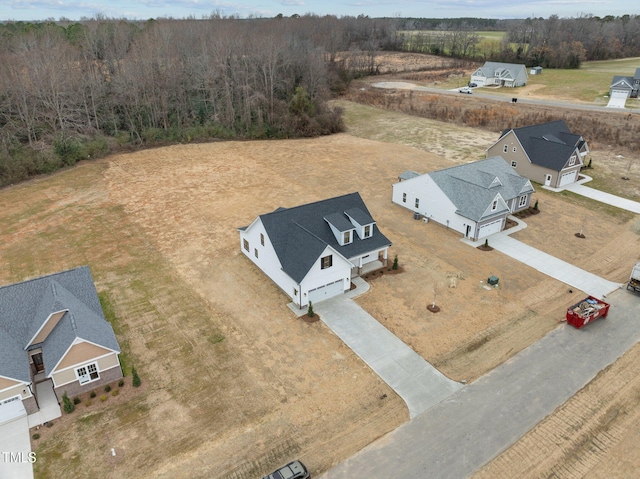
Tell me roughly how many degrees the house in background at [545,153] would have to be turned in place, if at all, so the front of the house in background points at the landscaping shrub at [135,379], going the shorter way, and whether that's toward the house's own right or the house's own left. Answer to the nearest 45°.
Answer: approximately 45° to the house's own right

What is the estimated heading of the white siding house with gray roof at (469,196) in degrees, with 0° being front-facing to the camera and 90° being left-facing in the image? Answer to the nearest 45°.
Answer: approximately 315°

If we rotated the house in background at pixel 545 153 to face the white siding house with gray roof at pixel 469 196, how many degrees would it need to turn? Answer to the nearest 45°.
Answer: approximately 45° to its right

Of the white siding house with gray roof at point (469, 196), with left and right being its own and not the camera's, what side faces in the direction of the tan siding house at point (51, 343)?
right

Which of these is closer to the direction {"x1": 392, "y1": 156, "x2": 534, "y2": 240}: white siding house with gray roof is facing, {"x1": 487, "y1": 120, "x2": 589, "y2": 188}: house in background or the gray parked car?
the gray parked car

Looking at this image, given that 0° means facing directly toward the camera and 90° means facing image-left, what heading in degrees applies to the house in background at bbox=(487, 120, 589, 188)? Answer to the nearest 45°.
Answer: approximately 315°

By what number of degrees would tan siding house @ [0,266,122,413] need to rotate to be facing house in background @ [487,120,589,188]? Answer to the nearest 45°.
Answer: approximately 90° to its left

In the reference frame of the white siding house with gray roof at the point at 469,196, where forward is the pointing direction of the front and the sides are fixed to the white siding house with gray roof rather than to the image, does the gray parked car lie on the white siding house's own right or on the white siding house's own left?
on the white siding house's own right
